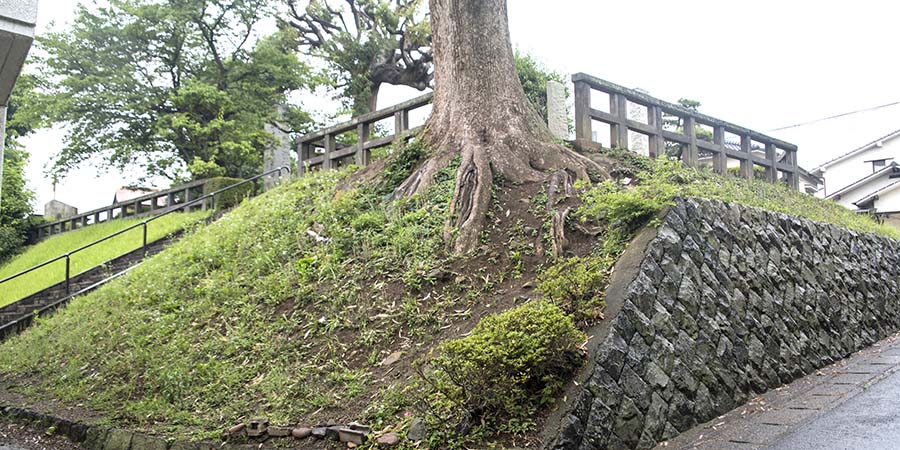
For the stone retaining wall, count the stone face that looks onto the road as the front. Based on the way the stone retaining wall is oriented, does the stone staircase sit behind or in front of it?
behind

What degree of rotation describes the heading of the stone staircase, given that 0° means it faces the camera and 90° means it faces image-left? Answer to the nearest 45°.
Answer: approximately 90°

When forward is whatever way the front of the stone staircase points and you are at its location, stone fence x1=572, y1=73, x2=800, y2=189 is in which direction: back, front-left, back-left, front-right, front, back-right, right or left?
back-left

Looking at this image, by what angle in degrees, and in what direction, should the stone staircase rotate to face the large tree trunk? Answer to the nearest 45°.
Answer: approximately 135° to its left

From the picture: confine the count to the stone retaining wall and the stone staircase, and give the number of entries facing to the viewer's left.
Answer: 1

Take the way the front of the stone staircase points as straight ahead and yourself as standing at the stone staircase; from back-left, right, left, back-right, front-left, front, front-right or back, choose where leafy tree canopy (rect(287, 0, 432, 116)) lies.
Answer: back-right

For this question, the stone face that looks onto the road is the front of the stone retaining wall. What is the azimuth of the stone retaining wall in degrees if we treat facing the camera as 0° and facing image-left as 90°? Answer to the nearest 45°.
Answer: approximately 315°

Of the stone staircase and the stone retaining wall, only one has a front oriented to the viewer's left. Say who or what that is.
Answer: the stone staircase

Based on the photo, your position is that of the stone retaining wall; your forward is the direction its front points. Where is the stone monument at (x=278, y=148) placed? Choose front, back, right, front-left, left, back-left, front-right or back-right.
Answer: back

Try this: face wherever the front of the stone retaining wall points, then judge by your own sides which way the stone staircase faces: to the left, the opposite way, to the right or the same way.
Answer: to the right

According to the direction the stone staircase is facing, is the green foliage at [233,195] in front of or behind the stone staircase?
behind

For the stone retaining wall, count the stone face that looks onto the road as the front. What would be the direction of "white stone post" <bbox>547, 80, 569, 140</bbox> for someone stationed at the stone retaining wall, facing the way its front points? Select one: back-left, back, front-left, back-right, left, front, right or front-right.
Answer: back
